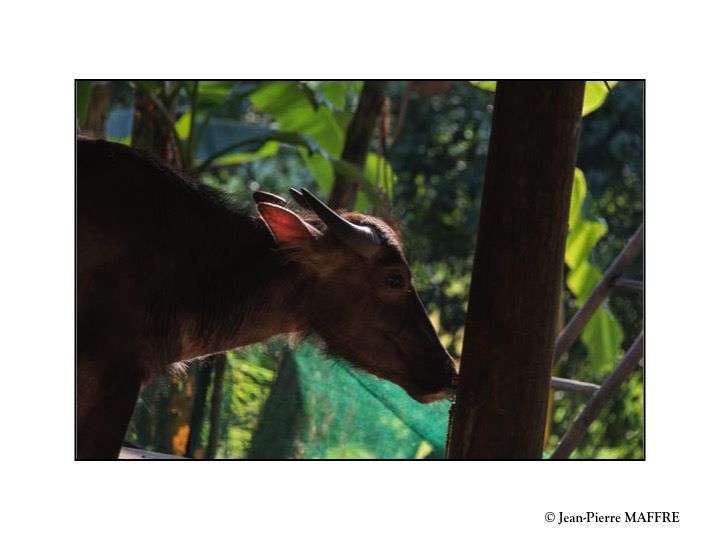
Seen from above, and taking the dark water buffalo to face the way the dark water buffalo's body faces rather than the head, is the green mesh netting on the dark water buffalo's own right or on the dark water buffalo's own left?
on the dark water buffalo's own left

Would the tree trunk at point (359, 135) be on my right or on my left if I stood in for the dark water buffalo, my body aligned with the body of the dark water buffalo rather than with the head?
on my left

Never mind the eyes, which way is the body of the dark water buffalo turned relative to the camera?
to the viewer's right

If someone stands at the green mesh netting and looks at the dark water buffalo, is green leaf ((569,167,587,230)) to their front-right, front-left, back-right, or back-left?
back-left

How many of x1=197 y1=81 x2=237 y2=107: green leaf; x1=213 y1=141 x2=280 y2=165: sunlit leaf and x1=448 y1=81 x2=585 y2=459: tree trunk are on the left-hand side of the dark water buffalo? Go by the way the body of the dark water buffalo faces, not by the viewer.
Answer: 2

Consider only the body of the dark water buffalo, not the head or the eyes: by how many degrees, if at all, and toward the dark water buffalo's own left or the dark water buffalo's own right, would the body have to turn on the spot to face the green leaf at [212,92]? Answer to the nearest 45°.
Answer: approximately 90° to the dark water buffalo's own left

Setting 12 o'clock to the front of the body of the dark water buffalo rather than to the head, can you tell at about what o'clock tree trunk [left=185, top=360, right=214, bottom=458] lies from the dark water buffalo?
The tree trunk is roughly at 9 o'clock from the dark water buffalo.

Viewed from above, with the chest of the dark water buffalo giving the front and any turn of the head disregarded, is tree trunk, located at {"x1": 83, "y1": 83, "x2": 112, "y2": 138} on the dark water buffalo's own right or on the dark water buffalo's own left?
on the dark water buffalo's own left
